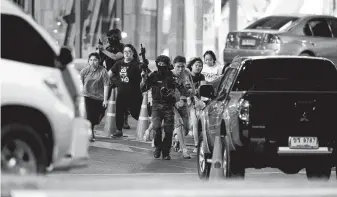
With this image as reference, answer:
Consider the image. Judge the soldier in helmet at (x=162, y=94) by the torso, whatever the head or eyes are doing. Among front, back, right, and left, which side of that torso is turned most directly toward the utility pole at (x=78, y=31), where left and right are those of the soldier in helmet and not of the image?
back

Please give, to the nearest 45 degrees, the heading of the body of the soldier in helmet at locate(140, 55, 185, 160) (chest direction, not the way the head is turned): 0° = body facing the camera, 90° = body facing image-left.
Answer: approximately 0°

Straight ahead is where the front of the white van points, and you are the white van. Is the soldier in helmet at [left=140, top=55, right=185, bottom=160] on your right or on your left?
on your left

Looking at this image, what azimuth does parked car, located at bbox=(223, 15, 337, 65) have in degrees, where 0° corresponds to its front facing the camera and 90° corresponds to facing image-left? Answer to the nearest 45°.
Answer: approximately 225°

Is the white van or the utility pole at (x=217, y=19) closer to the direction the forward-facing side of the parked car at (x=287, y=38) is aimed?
the utility pole

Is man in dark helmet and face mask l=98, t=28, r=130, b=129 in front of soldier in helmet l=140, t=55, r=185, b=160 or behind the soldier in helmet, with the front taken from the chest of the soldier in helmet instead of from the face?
behind

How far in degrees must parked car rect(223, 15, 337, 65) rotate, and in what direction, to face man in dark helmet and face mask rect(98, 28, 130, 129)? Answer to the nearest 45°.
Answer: approximately 180°
